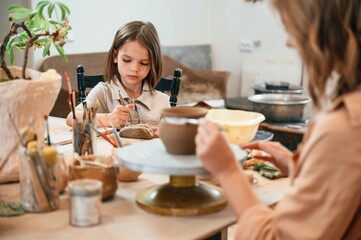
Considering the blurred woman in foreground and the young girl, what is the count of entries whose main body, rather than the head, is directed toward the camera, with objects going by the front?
1

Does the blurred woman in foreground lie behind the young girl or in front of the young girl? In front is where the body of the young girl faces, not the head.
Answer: in front

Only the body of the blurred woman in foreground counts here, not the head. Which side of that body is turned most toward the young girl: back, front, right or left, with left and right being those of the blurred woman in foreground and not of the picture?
front

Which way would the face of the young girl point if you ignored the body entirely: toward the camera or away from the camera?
toward the camera

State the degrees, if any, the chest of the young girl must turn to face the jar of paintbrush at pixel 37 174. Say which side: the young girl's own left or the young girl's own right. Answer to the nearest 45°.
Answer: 0° — they already face it

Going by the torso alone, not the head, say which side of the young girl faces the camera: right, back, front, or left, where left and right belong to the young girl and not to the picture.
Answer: front

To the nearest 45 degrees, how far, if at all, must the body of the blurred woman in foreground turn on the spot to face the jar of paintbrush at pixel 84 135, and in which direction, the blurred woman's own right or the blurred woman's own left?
0° — they already face it

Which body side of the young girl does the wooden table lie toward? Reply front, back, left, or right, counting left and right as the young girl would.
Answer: front

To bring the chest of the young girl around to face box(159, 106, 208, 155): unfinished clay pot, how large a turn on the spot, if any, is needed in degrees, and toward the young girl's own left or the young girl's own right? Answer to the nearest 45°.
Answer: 0° — they already face it

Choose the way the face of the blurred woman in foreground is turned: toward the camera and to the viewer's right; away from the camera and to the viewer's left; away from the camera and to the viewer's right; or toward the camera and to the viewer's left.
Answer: away from the camera and to the viewer's left

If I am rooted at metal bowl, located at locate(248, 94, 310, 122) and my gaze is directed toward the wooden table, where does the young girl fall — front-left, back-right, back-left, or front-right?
front-right

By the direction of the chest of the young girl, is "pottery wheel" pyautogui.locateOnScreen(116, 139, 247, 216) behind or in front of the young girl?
in front

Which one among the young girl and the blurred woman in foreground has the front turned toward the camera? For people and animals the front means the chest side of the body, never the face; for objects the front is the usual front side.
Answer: the young girl

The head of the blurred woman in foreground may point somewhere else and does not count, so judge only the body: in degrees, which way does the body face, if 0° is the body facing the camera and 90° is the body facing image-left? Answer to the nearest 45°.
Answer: approximately 135°
